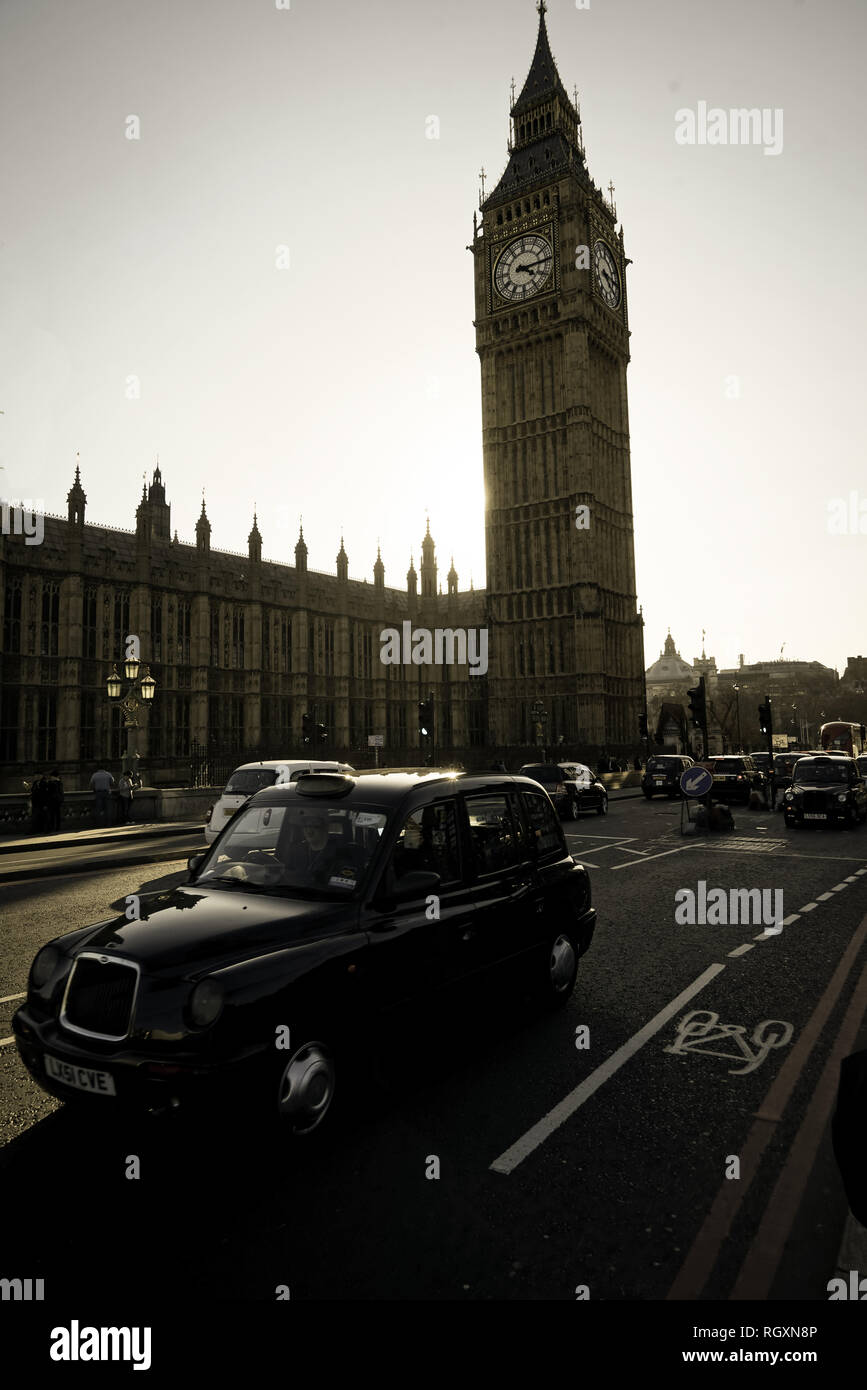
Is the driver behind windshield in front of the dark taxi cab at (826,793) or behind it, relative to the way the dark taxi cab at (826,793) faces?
in front

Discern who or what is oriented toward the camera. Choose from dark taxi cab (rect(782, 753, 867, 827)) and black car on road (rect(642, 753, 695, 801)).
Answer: the dark taxi cab

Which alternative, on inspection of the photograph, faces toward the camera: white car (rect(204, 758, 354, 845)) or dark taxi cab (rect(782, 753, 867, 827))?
the dark taxi cab

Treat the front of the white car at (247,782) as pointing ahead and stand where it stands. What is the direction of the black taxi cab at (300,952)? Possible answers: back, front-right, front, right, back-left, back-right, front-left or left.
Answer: back-right

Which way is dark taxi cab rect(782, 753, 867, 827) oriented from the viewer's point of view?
toward the camera

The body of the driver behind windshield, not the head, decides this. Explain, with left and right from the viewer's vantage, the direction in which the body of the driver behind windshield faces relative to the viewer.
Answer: facing the viewer and to the left of the viewer

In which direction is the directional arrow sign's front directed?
toward the camera

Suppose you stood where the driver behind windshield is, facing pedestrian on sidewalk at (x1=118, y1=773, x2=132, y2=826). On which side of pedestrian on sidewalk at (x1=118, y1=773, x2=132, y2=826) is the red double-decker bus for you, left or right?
right

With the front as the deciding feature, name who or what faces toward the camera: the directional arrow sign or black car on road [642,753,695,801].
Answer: the directional arrow sign

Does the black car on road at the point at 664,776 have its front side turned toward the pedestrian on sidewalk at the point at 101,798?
no

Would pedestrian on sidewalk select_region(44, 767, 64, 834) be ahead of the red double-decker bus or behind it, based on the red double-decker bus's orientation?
ahead
